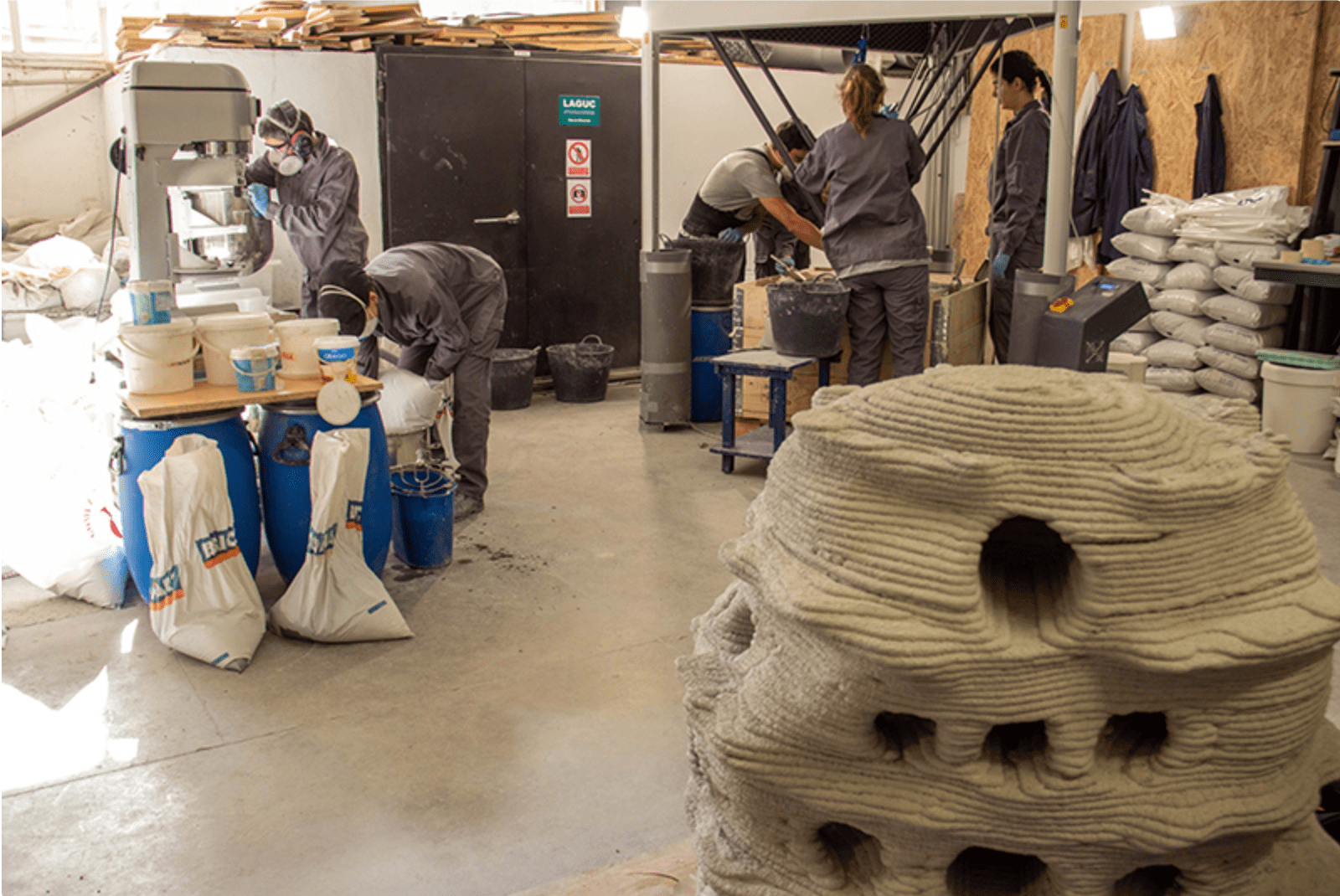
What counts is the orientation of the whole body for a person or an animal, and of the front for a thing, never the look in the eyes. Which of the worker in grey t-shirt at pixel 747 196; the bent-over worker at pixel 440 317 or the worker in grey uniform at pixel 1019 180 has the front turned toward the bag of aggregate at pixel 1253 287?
the worker in grey t-shirt

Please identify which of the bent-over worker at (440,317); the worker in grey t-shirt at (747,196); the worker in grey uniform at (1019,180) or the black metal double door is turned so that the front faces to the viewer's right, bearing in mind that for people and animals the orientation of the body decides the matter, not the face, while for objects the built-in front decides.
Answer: the worker in grey t-shirt

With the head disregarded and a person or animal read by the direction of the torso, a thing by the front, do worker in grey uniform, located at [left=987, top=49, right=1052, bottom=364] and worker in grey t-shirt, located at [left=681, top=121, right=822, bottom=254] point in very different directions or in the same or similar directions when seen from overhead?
very different directions

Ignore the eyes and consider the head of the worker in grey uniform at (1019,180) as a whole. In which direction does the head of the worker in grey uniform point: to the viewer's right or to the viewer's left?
to the viewer's left

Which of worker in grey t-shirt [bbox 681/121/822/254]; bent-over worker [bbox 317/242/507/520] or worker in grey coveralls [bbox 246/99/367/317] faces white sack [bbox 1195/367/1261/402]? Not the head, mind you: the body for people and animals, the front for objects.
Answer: worker in grey t-shirt [bbox 681/121/822/254]

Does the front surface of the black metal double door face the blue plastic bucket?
yes

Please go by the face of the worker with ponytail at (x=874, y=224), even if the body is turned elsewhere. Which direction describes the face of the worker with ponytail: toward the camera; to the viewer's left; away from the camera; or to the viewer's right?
away from the camera

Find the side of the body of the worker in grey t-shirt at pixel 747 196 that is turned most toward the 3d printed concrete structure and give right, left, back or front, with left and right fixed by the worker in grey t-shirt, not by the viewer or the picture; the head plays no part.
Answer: right

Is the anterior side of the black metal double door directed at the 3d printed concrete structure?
yes

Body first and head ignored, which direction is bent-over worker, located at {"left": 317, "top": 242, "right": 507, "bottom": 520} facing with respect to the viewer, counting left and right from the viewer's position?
facing to the left of the viewer

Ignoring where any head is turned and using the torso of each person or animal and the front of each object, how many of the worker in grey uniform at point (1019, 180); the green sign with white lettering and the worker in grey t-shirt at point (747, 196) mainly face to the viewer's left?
1

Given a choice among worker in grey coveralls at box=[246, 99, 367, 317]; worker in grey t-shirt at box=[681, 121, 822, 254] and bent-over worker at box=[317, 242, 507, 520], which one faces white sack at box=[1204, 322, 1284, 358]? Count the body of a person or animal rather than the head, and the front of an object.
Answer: worker in grey t-shirt at box=[681, 121, 822, 254]

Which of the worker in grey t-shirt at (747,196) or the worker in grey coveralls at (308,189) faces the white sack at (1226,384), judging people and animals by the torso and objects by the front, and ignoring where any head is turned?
the worker in grey t-shirt at (747,196)

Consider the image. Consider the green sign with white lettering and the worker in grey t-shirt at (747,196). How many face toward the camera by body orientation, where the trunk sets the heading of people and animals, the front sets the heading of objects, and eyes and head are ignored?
1

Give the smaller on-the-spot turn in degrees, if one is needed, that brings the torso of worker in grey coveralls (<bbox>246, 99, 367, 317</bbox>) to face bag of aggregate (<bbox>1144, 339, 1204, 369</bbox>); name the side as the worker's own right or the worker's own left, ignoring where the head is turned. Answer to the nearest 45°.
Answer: approximately 135° to the worker's own left

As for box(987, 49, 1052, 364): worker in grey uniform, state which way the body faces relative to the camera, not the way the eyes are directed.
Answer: to the viewer's left

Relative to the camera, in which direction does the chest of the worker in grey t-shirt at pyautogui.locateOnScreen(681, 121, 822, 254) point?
to the viewer's right
